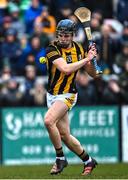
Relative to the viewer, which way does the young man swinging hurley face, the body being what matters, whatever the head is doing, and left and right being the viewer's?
facing the viewer
